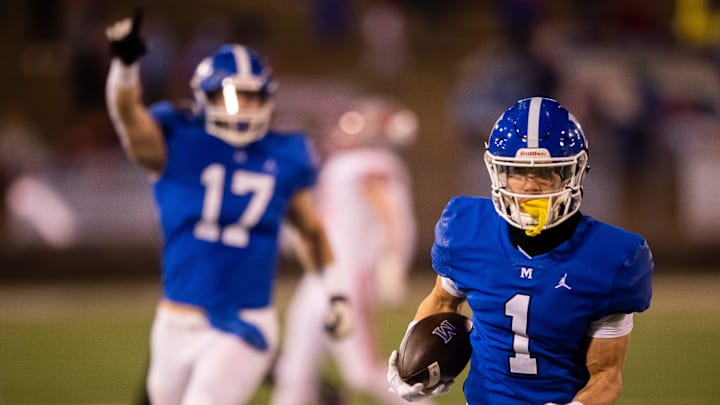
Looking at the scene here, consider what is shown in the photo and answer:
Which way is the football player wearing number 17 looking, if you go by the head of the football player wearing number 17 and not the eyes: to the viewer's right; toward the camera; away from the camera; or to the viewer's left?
toward the camera

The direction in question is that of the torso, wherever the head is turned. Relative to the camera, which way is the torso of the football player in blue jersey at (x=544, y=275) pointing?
toward the camera

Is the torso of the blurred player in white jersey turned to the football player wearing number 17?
no

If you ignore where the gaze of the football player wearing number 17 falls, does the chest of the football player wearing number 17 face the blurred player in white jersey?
no

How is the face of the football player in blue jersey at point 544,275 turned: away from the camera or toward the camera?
toward the camera

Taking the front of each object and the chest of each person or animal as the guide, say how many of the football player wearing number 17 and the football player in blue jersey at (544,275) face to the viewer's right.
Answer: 0

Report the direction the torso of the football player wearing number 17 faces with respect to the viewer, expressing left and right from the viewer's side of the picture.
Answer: facing the viewer

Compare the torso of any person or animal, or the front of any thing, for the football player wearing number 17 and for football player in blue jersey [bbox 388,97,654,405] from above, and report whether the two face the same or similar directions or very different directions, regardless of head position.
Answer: same or similar directions

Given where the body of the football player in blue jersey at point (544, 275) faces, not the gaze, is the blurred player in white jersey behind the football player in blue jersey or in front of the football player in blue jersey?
behind
